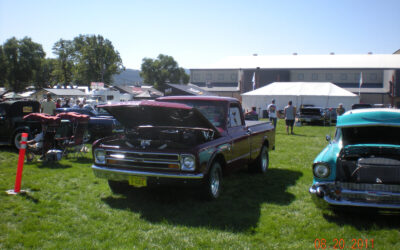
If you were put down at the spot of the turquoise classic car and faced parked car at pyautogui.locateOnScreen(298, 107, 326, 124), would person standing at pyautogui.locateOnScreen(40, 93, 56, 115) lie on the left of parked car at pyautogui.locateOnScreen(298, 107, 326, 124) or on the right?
left

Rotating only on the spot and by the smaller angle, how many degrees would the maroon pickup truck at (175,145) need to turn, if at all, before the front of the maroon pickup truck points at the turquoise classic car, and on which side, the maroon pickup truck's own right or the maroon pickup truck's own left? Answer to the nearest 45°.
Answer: approximately 90° to the maroon pickup truck's own left

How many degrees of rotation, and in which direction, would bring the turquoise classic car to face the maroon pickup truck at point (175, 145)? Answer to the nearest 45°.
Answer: approximately 90° to its right

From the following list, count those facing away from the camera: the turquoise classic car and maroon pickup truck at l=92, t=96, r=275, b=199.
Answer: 0

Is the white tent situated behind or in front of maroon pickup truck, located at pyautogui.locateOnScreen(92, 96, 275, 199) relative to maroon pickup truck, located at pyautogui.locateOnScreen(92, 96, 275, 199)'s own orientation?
behind

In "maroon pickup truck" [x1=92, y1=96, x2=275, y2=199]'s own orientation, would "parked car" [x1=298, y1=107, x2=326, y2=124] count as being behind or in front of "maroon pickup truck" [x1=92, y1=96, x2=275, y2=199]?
behind

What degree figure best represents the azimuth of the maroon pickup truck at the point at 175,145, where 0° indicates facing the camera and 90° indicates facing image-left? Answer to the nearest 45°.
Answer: approximately 45°

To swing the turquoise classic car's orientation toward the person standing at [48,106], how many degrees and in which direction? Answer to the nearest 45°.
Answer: approximately 135° to its right

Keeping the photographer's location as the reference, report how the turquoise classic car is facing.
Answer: facing the viewer

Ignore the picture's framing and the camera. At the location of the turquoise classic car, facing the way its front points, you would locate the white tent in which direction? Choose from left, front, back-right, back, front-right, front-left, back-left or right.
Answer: back

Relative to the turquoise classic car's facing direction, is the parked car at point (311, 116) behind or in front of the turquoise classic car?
behind
